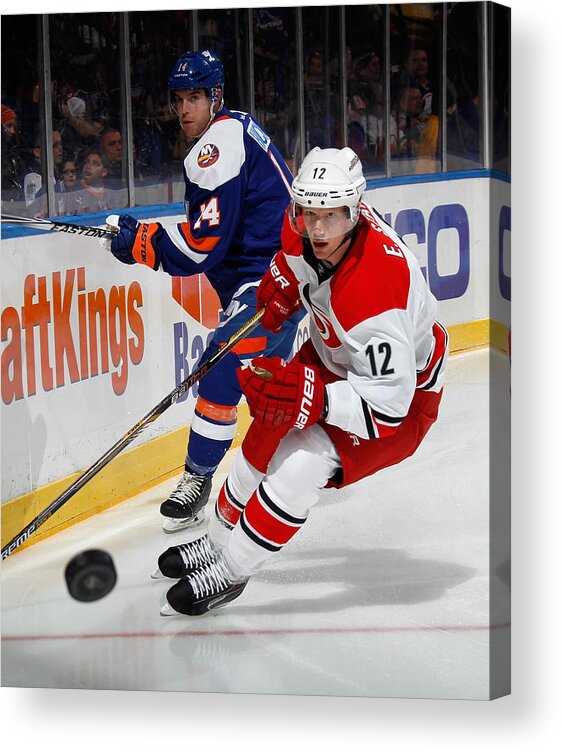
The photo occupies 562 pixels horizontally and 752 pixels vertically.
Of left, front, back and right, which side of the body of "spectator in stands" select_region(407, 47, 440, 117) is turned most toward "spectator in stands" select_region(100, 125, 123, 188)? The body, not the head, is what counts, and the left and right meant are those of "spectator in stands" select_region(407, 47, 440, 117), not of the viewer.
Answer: right

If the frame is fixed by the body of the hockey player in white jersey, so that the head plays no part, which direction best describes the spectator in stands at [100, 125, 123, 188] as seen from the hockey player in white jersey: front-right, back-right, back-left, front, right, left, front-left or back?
right

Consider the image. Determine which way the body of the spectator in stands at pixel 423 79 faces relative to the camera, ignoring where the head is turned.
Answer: toward the camera

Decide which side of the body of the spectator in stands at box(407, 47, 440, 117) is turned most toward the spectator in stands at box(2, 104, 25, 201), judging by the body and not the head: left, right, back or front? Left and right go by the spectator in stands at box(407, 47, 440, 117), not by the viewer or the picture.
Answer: right

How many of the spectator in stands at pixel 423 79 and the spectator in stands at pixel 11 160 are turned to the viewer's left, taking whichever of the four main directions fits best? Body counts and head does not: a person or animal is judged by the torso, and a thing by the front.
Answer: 0
